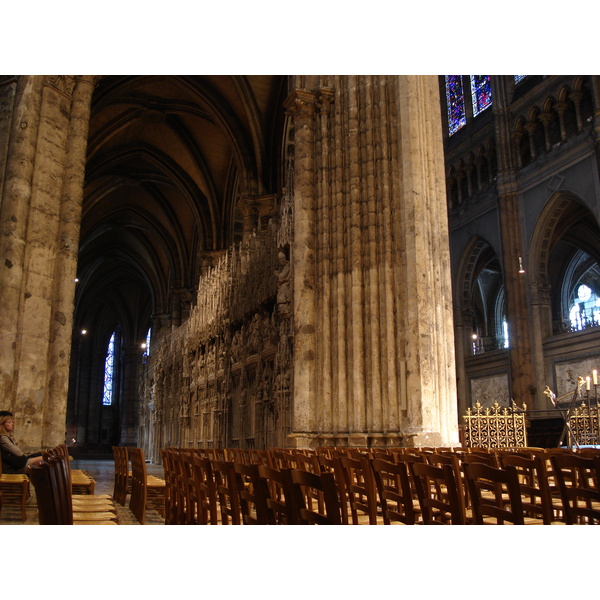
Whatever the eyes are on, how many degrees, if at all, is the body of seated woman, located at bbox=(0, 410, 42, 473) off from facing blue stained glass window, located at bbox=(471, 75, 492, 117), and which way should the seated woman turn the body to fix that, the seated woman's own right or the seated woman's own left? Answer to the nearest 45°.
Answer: approximately 45° to the seated woman's own left

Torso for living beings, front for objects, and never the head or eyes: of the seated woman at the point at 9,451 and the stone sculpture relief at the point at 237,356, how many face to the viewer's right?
1

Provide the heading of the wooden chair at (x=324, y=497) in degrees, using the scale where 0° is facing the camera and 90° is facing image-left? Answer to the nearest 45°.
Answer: approximately 225°

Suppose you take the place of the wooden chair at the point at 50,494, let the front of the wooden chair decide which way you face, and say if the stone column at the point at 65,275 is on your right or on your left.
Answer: on your left

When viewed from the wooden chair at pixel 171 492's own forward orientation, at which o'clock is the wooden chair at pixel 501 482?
the wooden chair at pixel 501 482 is roughly at 2 o'clock from the wooden chair at pixel 171 492.

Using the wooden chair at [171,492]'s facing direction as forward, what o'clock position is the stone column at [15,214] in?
The stone column is roughly at 8 o'clock from the wooden chair.
